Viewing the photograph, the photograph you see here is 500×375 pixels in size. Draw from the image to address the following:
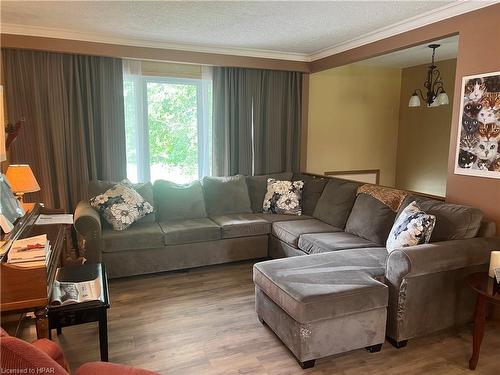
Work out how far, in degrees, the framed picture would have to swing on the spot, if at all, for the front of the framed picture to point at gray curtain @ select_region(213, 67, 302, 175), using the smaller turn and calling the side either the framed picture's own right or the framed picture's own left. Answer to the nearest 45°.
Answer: approximately 45° to the framed picture's own right

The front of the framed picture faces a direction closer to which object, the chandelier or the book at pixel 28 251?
the book

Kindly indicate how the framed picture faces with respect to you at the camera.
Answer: facing the viewer and to the left of the viewer

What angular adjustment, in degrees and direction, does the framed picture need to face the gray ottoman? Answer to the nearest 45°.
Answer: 0° — it already faces it

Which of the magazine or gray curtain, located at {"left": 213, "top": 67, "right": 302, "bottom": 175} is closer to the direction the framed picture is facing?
the magazine

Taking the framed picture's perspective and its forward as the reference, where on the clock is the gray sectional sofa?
The gray sectional sofa is roughly at 1 o'clock from the framed picture.

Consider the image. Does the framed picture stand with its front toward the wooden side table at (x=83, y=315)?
yes

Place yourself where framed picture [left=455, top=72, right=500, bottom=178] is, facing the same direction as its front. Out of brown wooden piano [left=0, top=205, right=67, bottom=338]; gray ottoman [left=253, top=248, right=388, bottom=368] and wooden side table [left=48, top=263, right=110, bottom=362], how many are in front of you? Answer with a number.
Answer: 3

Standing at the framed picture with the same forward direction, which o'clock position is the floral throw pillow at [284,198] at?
The floral throw pillow is roughly at 2 o'clock from the framed picture.

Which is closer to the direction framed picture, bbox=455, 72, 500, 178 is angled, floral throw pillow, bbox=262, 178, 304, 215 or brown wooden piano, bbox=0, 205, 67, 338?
the brown wooden piano

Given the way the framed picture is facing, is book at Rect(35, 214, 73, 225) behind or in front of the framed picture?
in front

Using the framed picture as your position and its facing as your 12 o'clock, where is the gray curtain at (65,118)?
The gray curtain is roughly at 1 o'clock from the framed picture.

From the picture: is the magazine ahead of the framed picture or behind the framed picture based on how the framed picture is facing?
ahead
